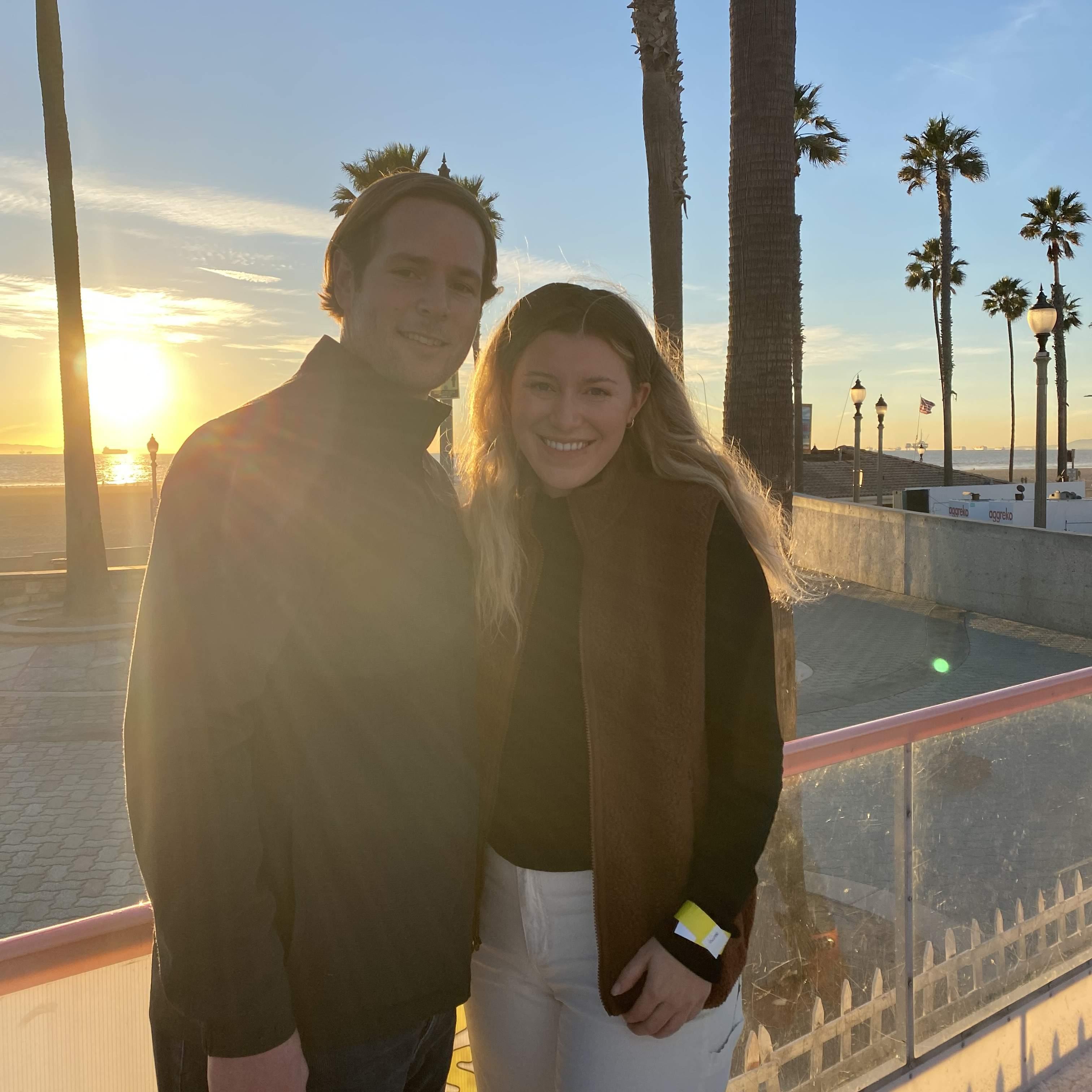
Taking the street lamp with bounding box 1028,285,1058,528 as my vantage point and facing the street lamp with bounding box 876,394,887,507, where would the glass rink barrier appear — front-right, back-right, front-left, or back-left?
back-left

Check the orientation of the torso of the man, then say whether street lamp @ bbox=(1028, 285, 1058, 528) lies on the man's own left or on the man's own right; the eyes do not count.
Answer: on the man's own left

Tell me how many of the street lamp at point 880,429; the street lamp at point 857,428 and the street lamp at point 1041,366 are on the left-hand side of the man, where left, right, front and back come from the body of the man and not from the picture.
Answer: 3

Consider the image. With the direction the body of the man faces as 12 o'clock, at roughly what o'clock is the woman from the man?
The woman is roughly at 10 o'clock from the man.

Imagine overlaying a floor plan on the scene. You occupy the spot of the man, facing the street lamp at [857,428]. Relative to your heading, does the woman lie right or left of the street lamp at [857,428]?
right

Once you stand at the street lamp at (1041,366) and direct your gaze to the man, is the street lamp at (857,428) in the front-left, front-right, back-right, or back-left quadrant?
back-right

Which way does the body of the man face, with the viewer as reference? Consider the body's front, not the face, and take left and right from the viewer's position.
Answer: facing the viewer and to the right of the viewer

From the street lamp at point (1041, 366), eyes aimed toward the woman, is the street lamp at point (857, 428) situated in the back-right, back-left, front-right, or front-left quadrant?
back-right

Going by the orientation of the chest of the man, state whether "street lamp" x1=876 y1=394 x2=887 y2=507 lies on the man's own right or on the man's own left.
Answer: on the man's own left

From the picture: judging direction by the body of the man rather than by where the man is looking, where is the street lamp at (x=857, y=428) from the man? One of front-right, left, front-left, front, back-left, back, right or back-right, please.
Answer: left
